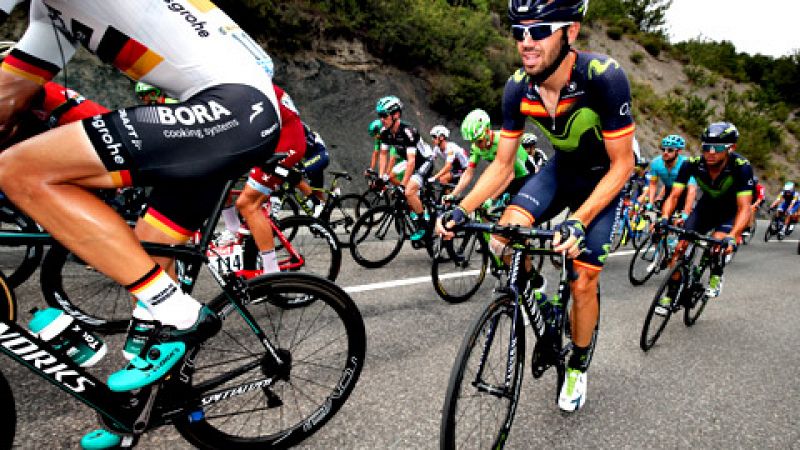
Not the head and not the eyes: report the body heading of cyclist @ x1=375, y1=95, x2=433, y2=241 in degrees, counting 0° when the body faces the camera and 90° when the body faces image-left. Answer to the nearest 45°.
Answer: approximately 45°

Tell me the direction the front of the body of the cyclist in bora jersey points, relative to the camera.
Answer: to the viewer's left

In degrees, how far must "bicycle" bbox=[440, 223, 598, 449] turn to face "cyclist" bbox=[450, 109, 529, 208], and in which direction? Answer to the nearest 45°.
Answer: approximately 135° to its right

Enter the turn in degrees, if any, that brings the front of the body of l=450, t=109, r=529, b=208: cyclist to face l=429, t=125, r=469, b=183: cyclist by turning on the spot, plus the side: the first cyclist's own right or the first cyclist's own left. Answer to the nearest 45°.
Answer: approximately 135° to the first cyclist's own right

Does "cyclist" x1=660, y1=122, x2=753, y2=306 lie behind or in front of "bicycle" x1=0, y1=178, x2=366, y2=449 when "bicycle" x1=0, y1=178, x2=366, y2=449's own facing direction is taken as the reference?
behind

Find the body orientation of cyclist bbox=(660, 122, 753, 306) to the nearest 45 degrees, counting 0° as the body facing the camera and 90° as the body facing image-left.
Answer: approximately 45°
